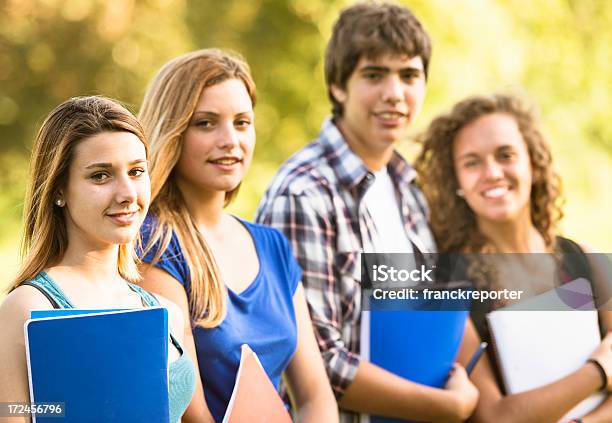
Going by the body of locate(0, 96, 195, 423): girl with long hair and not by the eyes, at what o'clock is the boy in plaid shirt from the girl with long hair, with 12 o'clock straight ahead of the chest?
The boy in plaid shirt is roughly at 9 o'clock from the girl with long hair.

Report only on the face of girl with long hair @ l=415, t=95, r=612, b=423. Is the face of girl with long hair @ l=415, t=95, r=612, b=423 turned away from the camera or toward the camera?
toward the camera

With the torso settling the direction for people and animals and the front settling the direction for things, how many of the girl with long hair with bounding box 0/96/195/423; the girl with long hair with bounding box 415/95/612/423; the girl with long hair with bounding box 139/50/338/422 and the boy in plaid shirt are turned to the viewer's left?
0

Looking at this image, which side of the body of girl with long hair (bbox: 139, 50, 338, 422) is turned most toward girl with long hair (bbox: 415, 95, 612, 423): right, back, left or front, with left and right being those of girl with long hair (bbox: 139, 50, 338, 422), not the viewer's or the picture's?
left

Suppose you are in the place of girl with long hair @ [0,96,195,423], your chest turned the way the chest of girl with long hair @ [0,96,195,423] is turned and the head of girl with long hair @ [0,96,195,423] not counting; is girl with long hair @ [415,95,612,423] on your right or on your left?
on your left

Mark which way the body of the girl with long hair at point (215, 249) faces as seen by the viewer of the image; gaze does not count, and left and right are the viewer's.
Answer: facing the viewer and to the right of the viewer

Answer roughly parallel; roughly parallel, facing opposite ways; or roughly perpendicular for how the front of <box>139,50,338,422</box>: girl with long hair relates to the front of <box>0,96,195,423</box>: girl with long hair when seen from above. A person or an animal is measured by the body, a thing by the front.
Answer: roughly parallel

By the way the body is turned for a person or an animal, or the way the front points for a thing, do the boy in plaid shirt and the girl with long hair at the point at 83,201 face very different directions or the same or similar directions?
same or similar directions

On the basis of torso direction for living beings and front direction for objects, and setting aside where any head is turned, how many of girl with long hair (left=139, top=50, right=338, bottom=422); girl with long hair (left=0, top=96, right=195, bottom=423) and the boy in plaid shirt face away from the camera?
0

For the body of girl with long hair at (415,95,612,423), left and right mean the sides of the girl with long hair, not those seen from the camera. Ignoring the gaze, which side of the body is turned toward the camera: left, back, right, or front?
front

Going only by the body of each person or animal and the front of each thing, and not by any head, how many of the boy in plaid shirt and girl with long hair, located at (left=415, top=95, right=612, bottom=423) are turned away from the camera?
0

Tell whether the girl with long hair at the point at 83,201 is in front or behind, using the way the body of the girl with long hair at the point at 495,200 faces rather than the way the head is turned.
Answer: in front

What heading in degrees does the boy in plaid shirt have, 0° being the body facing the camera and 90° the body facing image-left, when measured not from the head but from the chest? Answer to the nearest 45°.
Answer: approximately 315°

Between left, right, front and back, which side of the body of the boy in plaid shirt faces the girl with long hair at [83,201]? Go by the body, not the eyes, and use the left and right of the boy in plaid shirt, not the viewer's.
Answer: right
